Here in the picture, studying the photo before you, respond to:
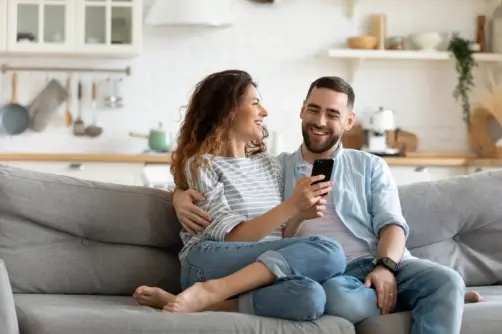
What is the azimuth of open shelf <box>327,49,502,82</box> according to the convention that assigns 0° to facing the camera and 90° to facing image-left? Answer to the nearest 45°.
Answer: approximately 0°

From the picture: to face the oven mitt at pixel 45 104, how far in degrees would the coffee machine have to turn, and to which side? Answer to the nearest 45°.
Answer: approximately 135° to its right

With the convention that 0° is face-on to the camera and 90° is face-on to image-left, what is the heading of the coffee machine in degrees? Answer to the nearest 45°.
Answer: approximately 315°

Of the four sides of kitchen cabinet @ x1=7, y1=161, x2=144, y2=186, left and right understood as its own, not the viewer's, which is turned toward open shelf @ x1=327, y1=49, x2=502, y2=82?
left

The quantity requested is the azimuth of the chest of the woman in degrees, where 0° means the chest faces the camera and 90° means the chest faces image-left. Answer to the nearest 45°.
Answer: approximately 315°

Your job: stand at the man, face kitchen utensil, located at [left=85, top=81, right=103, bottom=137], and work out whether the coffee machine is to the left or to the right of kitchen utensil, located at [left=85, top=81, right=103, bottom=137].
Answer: right

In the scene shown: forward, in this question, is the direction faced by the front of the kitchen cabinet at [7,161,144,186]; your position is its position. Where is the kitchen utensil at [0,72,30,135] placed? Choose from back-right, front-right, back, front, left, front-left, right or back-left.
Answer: back-right

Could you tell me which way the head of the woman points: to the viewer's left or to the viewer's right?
to the viewer's right

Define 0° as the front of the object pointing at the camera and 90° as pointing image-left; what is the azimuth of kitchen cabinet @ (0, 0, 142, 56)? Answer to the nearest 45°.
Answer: approximately 0°
